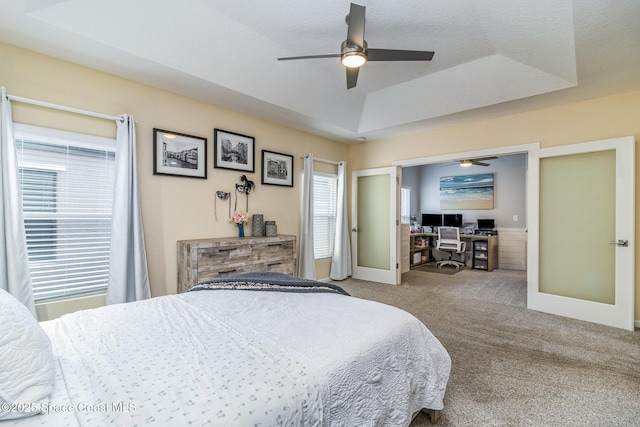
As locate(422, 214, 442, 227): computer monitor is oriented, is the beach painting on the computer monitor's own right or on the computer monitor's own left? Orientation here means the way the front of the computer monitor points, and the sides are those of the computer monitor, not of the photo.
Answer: on the computer monitor's own left

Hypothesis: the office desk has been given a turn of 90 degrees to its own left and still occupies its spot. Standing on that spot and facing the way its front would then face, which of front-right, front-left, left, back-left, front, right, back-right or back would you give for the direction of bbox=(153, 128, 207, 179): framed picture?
back-right

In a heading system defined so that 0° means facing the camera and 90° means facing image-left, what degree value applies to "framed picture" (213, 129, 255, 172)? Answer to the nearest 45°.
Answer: approximately 315°

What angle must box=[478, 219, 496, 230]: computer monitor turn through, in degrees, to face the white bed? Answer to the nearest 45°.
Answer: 0° — it already faces it

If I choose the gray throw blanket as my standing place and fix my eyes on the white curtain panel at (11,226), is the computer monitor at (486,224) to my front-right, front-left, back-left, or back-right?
back-right

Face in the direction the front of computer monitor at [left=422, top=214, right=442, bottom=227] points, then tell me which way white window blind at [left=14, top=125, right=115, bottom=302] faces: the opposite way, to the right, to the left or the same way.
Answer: to the left

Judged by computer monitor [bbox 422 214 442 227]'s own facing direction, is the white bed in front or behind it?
in front

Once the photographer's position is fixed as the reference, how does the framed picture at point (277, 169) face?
facing the viewer and to the right of the viewer

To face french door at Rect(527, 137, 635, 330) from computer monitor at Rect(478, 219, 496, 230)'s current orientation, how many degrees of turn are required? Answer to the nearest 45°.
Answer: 0° — it already faces it

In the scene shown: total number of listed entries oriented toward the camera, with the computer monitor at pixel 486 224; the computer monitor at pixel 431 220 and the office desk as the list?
3
